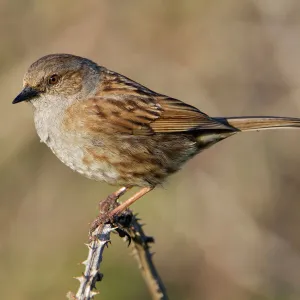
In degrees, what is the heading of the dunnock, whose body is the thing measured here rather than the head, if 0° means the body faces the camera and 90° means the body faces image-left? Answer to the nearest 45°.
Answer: approximately 90°
